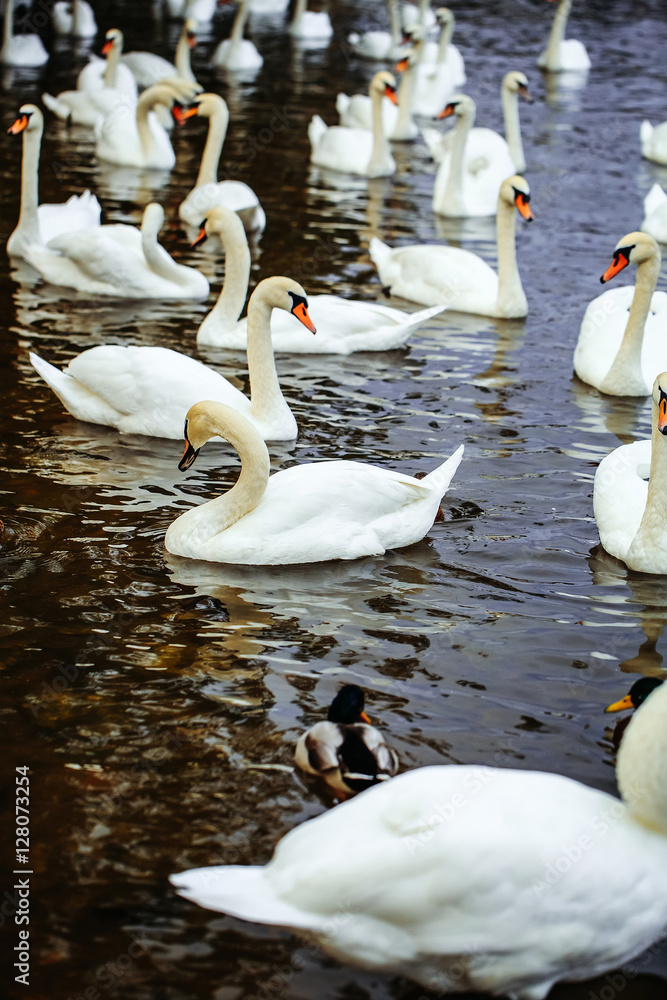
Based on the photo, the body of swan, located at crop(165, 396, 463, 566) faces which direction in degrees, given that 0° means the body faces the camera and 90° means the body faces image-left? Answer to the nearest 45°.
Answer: approximately 90°

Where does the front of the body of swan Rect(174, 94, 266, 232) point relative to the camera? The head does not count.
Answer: to the viewer's left

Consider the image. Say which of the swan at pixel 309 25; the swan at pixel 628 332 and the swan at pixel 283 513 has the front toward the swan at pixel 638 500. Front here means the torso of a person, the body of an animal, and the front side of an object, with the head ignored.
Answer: the swan at pixel 628 332

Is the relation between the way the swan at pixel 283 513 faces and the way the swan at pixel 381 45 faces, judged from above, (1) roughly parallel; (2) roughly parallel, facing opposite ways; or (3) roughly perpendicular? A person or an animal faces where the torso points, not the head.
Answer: roughly parallel, facing opposite ways

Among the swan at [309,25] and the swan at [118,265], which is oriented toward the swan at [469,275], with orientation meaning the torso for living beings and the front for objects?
the swan at [118,265]
